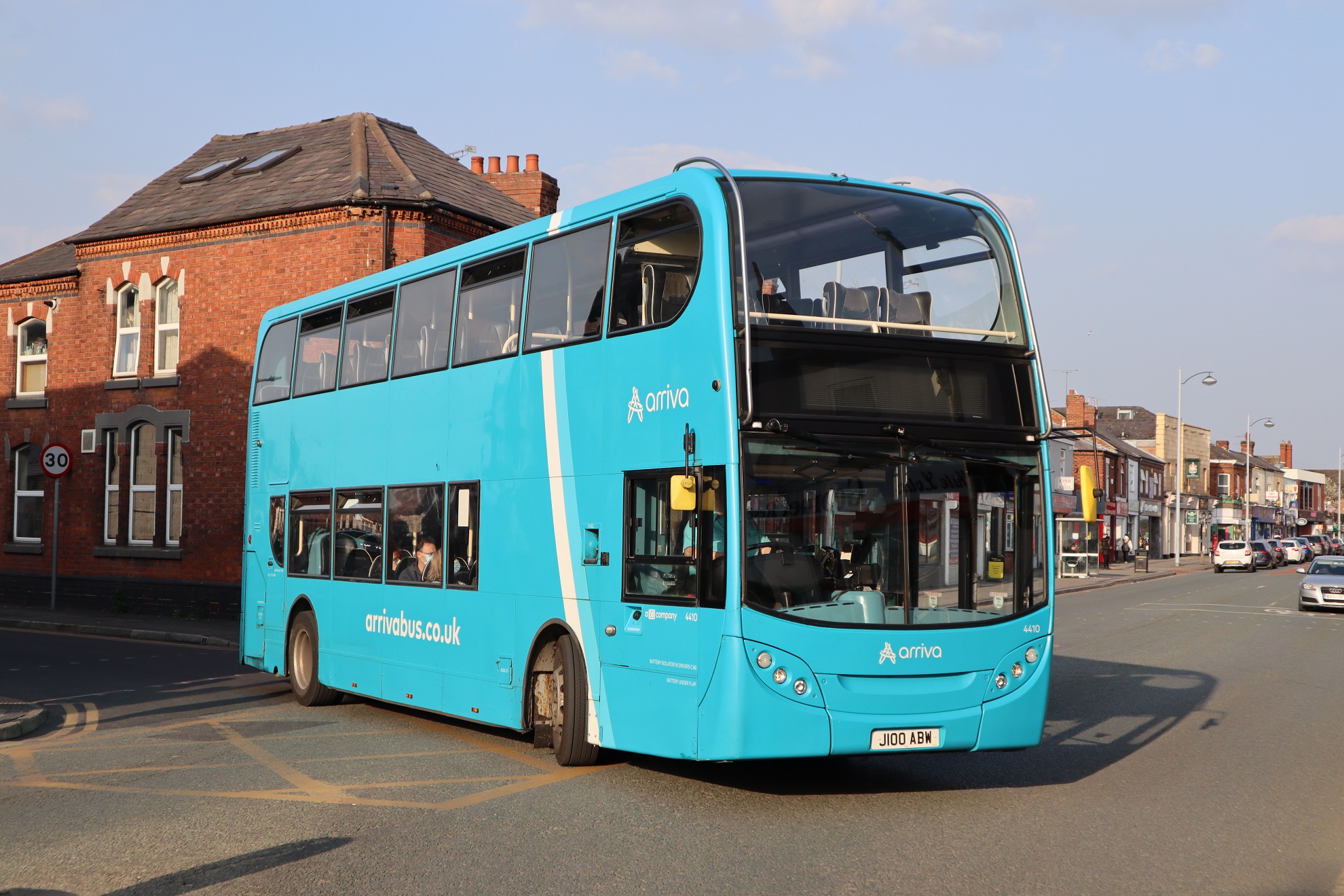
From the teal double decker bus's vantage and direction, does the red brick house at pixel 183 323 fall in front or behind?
behind

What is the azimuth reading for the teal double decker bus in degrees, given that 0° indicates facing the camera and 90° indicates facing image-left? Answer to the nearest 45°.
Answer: approximately 315°

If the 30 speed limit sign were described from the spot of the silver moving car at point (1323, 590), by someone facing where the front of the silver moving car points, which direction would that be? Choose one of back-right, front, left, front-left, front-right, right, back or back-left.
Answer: front-right

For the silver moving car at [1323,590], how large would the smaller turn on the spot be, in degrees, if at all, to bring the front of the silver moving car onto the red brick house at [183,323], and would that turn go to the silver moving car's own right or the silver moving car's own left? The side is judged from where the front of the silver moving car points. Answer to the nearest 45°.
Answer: approximately 45° to the silver moving car's own right

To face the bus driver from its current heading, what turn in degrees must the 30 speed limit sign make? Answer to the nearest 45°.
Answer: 0° — it already faces them

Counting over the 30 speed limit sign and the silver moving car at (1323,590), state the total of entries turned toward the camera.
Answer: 2

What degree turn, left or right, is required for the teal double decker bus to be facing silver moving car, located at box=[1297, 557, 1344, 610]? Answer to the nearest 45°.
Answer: approximately 90° to its left

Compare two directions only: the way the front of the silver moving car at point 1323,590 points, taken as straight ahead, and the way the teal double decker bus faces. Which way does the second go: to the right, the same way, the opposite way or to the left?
to the left

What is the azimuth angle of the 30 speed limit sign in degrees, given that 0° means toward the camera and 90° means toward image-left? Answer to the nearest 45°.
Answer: approximately 0°

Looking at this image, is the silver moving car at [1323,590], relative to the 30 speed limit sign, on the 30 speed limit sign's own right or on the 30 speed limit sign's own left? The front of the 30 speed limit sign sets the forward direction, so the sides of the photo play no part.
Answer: on the 30 speed limit sign's own left
